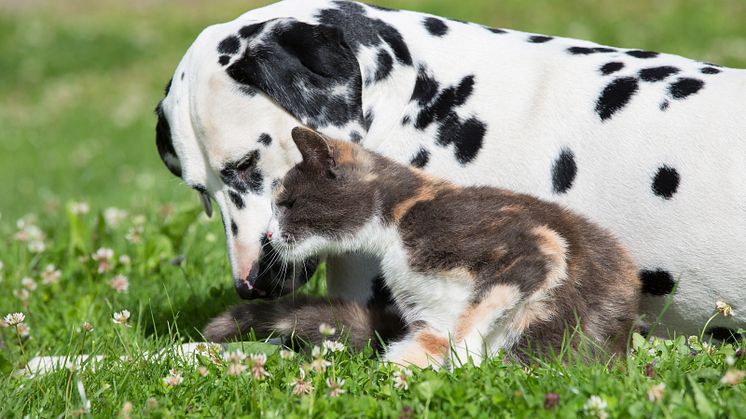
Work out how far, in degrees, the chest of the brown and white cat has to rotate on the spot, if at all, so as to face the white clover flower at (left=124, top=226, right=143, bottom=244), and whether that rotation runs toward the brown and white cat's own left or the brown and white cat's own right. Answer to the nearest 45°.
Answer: approximately 45° to the brown and white cat's own right

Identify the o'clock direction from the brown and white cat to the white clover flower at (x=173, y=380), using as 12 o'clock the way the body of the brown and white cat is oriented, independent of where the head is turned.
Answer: The white clover flower is roughly at 11 o'clock from the brown and white cat.

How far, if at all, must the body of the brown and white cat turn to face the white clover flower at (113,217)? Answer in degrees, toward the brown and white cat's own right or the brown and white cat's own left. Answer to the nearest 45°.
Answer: approximately 45° to the brown and white cat's own right

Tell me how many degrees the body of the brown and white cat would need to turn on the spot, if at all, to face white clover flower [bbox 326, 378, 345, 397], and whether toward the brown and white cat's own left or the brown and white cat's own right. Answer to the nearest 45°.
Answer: approximately 45° to the brown and white cat's own left

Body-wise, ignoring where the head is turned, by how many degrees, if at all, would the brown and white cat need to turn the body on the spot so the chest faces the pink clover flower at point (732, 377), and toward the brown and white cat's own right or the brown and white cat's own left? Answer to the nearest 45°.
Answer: approximately 135° to the brown and white cat's own left

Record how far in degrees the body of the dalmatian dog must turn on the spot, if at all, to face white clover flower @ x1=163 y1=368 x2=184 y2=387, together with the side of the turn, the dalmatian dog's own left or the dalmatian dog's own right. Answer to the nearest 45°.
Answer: approximately 45° to the dalmatian dog's own left

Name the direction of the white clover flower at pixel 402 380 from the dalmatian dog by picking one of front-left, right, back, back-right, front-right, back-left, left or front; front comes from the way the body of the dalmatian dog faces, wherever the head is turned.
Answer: left

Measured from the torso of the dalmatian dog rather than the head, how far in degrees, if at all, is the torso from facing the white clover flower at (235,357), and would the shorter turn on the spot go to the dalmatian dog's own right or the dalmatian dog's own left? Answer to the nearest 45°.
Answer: approximately 45° to the dalmatian dog's own left

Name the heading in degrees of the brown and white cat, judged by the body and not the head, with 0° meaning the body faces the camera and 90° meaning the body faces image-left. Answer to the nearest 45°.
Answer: approximately 90°

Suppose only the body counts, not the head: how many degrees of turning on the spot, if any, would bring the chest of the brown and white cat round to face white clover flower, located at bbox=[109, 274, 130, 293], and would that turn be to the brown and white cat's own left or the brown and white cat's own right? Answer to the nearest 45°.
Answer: approximately 45° to the brown and white cat's own right

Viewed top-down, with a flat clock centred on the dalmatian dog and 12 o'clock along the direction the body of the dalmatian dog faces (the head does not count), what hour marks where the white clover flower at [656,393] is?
The white clover flower is roughly at 8 o'clock from the dalmatian dog.

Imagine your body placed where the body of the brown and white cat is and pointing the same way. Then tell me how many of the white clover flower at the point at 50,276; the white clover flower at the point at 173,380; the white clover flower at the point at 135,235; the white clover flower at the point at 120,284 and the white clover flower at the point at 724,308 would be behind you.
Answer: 1

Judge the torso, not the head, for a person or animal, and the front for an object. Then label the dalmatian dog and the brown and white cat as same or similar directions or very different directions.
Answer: same or similar directions

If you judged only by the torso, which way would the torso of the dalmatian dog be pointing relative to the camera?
to the viewer's left

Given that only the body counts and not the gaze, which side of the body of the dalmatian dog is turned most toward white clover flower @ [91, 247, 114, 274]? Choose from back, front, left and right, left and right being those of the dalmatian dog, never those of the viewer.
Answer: front
